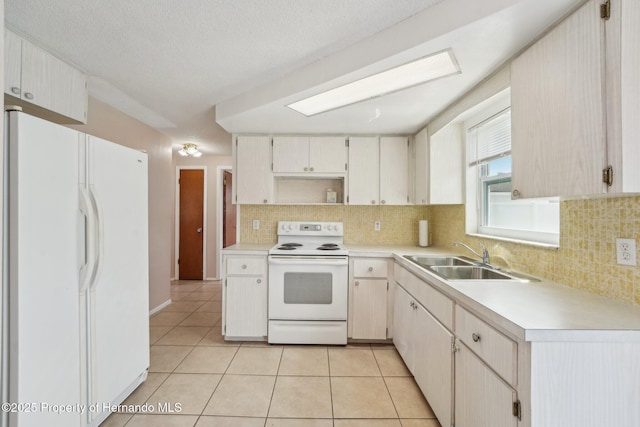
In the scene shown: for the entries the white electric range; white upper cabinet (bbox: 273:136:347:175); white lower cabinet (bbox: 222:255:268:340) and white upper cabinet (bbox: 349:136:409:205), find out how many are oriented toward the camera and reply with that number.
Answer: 4

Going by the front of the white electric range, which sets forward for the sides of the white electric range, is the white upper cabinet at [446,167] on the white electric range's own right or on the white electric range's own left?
on the white electric range's own left

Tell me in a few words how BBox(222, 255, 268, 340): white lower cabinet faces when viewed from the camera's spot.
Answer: facing the viewer

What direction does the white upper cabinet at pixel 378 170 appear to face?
toward the camera

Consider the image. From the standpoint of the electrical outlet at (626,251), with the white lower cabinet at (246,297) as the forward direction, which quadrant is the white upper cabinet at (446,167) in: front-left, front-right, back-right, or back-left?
front-right

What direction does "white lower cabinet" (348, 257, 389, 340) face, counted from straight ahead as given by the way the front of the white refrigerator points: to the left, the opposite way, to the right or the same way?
to the right

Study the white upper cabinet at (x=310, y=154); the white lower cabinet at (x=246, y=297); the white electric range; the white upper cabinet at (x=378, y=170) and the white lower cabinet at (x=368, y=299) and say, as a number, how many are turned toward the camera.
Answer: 5

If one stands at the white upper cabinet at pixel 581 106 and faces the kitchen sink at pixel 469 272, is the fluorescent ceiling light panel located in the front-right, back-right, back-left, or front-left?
front-left

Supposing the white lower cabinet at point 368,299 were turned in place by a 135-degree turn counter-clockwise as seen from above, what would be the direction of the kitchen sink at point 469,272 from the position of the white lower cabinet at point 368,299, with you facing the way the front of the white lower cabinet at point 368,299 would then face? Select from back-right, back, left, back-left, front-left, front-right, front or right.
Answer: right

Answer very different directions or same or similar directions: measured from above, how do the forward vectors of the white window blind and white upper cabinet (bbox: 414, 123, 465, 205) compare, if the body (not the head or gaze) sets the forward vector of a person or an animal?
same or similar directions

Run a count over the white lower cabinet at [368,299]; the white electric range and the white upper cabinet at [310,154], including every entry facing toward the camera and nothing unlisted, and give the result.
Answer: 3

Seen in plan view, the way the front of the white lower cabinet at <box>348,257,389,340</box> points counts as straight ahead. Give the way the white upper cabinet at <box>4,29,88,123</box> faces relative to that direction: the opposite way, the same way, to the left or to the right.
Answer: to the left

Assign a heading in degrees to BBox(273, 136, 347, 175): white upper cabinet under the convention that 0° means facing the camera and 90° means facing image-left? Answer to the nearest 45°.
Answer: approximately 0°

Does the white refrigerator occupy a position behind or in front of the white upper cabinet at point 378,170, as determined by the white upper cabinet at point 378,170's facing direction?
in front

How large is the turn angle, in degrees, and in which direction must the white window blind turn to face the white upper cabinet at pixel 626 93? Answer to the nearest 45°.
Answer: approximately 45° to its left
